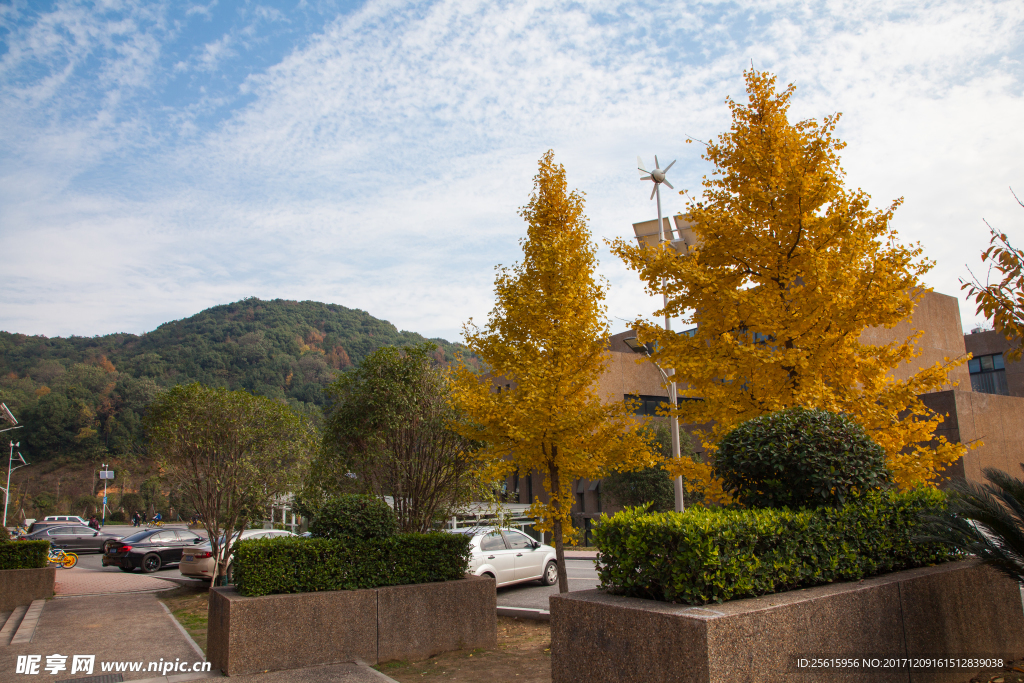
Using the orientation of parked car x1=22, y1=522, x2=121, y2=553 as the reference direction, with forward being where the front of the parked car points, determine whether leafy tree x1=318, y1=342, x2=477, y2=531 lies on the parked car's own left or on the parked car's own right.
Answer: on the parked car's own right
